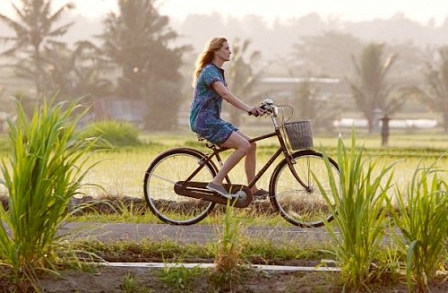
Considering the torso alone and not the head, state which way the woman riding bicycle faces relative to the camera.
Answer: to the viewer's right

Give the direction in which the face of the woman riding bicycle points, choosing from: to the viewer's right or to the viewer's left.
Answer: to the viewer's right

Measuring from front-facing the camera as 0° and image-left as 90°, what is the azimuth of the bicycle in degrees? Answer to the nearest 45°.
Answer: approximately 270°

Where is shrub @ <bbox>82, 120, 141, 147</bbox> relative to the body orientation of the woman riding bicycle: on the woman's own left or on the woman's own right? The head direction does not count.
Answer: on the woman's own left

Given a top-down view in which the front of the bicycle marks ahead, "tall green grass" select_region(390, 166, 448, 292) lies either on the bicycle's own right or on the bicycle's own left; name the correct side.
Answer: on the bicycle's own right

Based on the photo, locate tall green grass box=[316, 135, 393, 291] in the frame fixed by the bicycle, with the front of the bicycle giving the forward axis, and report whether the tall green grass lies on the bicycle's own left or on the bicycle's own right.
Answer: on the bicycle's own right
